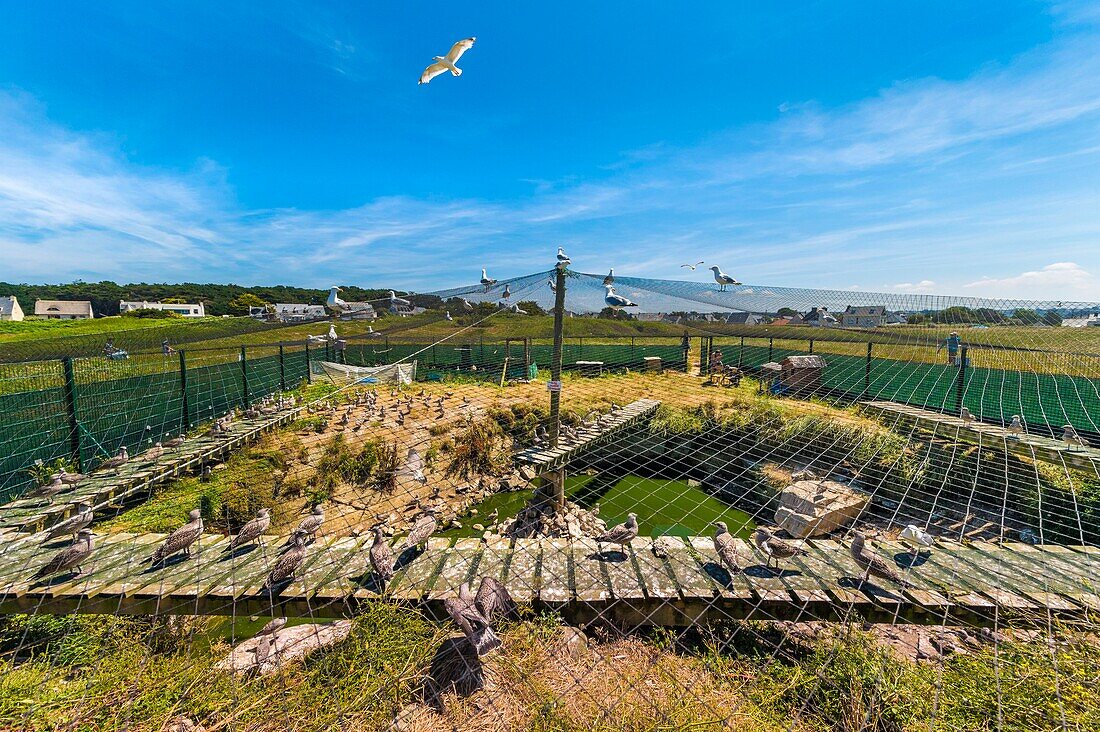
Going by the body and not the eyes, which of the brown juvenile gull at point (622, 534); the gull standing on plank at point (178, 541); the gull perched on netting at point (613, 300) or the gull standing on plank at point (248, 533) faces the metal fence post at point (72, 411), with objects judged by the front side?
the gull perched on netting

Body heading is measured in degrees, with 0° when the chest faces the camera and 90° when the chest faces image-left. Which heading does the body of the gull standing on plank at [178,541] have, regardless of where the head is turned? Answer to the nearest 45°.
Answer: approximately 270°

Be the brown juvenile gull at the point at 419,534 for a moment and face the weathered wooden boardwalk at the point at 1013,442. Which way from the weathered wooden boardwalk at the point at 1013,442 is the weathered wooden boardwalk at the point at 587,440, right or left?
left

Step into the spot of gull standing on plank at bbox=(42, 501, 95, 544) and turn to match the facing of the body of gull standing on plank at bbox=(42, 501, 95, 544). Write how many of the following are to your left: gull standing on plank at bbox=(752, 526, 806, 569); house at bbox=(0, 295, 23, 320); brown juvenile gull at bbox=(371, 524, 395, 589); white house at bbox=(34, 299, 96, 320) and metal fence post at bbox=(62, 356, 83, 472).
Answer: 3

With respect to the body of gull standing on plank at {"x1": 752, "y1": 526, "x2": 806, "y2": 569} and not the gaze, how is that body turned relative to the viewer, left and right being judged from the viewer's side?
facing to the left of the viewer

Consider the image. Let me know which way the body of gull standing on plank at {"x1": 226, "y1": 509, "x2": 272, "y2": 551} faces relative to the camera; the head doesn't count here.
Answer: to the viewer's right

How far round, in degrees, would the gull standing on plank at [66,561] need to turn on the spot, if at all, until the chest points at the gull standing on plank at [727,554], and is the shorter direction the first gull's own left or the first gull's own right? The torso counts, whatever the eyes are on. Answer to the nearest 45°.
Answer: approximately 45° to the first gull's own right

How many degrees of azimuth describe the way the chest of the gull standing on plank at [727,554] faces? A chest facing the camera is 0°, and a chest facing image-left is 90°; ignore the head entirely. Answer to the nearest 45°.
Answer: approximately 135°

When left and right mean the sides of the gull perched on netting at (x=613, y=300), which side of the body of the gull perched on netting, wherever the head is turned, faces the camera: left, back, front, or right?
left
